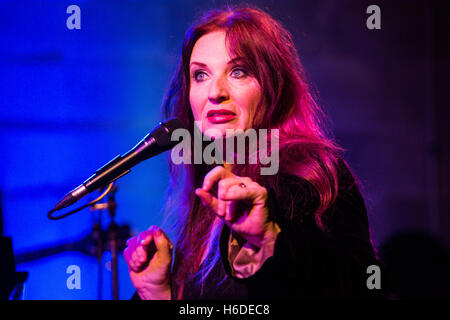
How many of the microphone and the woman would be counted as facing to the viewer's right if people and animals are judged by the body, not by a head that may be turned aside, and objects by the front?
1

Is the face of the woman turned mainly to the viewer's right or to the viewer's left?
to the viewer's left

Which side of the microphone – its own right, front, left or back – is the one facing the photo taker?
right

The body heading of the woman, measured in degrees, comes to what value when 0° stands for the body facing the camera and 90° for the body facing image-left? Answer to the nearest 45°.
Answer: approximately 45°
